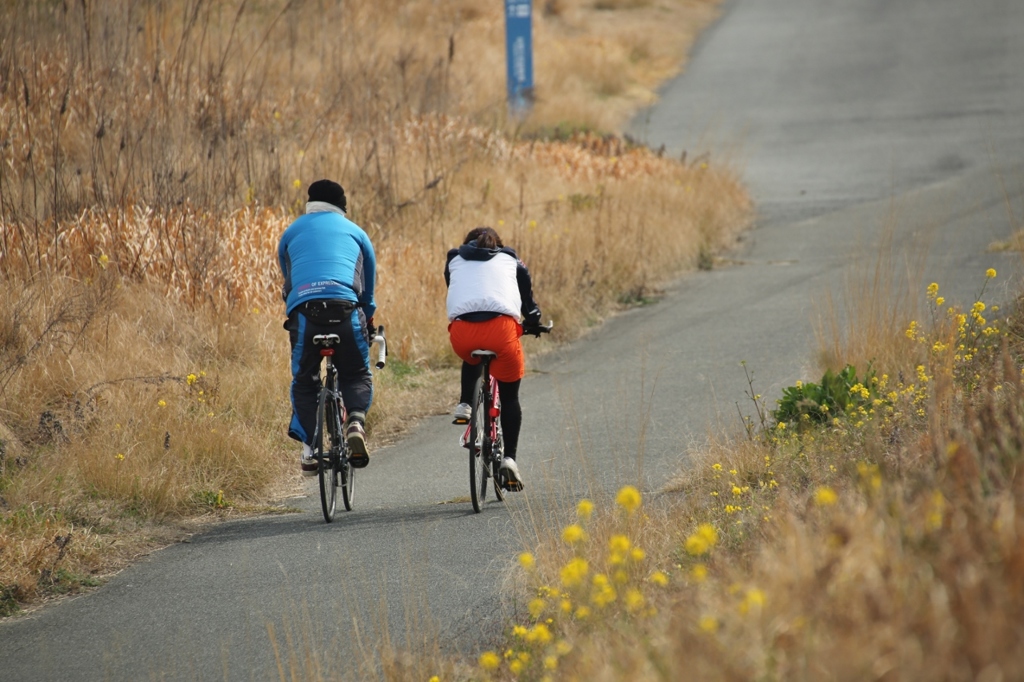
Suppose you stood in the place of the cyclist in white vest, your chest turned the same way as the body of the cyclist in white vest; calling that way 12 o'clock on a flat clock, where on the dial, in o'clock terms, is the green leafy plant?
The green leafy plant is roughly at 1 o'clock from the cyclist in white vest.

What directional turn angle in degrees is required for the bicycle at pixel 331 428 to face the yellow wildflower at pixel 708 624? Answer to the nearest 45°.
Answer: approximately 180°

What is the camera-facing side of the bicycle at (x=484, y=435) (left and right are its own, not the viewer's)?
back

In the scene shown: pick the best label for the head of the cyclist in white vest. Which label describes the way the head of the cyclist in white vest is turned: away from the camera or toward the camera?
away from the camera

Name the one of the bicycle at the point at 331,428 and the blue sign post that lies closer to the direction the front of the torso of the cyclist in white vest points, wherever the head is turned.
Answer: the blue sign post

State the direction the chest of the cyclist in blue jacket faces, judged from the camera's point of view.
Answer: away from the camera

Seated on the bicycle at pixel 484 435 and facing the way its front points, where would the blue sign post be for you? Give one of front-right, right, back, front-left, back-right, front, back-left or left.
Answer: front

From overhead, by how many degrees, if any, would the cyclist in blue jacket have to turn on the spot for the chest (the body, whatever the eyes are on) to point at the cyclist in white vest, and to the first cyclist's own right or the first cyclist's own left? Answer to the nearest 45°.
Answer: approximately 90° to the first cyclist's own right

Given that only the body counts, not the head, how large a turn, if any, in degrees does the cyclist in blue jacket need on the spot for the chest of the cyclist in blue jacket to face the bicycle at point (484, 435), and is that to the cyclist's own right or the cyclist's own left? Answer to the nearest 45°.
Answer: approximately 90° to the cyclist's own right

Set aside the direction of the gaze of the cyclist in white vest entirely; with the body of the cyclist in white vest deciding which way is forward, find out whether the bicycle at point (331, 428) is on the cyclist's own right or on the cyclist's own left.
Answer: on the cyclist's own left

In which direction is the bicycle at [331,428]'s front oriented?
away from the camera

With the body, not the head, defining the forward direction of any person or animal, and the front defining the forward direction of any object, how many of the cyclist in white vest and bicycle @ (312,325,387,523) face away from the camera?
2

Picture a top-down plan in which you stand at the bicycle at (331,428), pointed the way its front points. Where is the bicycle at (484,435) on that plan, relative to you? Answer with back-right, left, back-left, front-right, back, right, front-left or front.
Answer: right

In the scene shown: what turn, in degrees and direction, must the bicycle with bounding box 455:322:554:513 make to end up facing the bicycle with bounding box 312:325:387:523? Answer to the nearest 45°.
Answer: approximately 90° to its left

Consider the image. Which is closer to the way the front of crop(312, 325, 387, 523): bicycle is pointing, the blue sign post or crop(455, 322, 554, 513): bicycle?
the blue sign post
